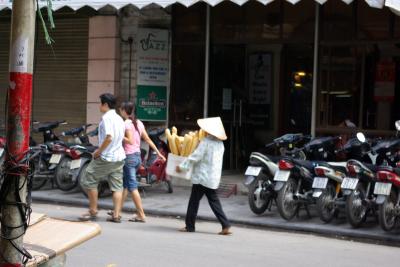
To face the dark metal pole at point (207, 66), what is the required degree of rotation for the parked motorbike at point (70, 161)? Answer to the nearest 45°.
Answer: approximately 45° to its right

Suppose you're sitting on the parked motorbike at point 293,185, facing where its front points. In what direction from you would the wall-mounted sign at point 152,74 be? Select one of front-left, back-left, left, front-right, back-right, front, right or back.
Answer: left

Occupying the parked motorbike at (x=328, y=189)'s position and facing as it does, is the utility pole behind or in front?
behind

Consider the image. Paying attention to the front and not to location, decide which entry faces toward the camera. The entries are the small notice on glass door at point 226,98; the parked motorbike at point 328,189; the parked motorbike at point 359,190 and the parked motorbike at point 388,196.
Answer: the small notice on glass door

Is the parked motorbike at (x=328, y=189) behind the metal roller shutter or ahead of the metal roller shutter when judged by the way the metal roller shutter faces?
ahead

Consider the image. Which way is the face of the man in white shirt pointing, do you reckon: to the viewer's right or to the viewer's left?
to the viewer's left

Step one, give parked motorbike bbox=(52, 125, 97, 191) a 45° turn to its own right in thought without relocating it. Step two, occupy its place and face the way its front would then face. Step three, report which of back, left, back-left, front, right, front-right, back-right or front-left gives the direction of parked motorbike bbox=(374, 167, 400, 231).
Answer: front-right

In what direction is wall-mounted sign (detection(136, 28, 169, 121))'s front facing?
toward the camera

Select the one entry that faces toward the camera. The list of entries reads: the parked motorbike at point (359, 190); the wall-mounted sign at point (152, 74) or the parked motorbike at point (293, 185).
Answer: the wall-mounted sign

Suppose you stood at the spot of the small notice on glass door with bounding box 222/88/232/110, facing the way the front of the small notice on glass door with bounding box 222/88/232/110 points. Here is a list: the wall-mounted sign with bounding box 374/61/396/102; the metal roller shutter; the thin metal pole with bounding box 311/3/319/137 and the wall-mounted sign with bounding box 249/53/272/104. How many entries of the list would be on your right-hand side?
1

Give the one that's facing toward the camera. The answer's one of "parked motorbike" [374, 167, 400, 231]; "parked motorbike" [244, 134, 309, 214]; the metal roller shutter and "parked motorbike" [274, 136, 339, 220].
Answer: the metal roller shutter

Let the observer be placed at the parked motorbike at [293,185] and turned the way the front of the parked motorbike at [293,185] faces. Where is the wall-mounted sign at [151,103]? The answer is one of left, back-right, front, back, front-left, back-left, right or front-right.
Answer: left

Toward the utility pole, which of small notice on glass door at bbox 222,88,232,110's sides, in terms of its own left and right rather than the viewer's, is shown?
front

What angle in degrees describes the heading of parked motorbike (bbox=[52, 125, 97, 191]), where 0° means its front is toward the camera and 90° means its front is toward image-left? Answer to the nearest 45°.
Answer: approximately 225°
